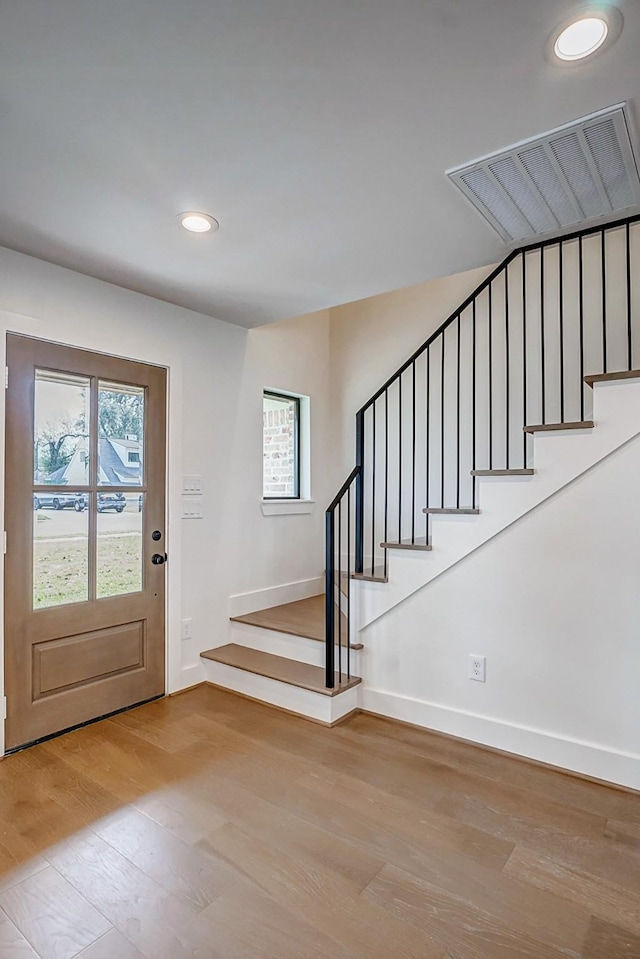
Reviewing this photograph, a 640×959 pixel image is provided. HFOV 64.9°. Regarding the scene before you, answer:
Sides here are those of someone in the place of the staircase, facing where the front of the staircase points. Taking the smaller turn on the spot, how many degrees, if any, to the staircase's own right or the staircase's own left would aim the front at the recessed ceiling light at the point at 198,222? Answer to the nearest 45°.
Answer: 0° — it already faces it

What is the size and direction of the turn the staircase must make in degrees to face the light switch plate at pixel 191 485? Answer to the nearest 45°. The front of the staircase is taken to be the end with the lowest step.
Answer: approximately 45° to its right

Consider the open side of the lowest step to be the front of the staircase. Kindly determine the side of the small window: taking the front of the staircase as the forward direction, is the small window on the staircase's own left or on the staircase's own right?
on the staircase's own right

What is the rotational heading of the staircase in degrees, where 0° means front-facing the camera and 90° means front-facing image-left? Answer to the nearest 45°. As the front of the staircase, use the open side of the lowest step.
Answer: approximately 45°

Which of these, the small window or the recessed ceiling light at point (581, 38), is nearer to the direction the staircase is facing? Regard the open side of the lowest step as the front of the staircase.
the recessed ceiling light
